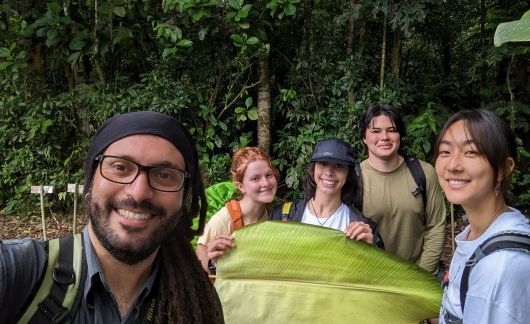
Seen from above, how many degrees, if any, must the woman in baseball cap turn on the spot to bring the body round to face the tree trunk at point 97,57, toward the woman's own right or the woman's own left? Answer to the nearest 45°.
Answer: approximately 135° to the woman's own right

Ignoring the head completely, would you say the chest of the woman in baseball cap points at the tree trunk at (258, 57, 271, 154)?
no

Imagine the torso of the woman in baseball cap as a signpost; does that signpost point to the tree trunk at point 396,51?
no

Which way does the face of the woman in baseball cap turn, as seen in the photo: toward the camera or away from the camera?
toward the camera

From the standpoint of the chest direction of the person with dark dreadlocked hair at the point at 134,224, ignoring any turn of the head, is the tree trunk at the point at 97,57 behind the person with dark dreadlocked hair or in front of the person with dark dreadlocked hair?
behind

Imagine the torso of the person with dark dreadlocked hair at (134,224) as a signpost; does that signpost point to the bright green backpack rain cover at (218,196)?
no

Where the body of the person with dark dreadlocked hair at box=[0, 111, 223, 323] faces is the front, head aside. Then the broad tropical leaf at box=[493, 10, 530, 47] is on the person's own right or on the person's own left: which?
on the person's own left

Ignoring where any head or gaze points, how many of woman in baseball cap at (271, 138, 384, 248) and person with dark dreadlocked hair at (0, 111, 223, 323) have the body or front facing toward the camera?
2

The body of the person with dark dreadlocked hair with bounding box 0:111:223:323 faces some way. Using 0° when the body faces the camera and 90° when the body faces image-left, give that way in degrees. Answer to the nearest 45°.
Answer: approximately 0°

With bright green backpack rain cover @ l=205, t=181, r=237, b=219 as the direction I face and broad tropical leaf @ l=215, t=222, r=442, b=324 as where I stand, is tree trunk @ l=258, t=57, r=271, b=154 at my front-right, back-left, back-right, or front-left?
front-right

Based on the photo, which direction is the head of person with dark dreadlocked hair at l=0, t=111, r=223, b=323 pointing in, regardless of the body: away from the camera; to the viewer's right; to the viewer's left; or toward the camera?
toward the camera

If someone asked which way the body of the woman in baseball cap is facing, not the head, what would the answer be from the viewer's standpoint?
toward the camera

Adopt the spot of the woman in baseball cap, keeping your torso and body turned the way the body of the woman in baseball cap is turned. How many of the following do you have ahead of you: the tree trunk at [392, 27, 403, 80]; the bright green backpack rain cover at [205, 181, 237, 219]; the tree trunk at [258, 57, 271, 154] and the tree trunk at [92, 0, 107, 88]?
0
